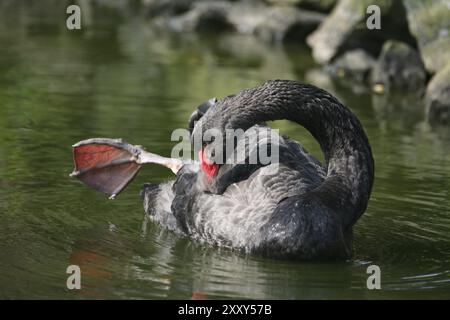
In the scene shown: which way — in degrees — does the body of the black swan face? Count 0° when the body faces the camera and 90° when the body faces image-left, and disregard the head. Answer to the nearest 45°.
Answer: approximately 270°

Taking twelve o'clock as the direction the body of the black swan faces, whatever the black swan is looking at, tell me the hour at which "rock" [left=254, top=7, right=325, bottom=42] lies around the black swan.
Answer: The rock is roughly at 9 o'clock from the black swan.

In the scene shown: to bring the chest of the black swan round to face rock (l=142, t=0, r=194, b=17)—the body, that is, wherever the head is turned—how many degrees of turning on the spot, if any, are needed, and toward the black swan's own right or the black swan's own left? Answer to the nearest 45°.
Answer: approximately 90° to the black swan's own left

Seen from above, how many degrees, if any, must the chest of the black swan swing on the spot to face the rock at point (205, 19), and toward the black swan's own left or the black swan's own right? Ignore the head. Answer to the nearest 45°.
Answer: approximately 90° to the black swan's own left

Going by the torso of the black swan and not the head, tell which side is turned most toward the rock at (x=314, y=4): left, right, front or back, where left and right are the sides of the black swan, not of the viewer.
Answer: left

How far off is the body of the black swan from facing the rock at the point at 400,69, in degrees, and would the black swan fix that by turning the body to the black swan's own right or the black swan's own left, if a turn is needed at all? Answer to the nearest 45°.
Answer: approximately 90° to the black swan's own left

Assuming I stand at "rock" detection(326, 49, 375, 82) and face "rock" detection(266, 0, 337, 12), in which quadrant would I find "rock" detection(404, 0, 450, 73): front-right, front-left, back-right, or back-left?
back-right

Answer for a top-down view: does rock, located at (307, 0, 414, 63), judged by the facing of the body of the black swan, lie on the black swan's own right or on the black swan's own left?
on the black swan's own left
